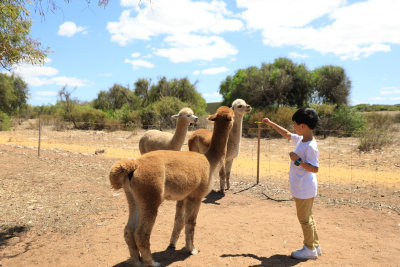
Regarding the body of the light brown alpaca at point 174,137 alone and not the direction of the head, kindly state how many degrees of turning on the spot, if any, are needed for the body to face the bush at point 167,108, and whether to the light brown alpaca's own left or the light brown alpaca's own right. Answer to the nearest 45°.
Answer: approximately 90° to the light brown alpaca's own left

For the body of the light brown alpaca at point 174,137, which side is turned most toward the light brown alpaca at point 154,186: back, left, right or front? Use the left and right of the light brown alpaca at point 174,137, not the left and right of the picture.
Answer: right

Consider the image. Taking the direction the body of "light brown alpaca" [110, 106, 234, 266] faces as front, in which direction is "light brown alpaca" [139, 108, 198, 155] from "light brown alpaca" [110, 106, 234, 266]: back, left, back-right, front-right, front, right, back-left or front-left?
front-left

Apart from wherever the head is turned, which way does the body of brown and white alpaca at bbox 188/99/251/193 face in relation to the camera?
to the viewer's right

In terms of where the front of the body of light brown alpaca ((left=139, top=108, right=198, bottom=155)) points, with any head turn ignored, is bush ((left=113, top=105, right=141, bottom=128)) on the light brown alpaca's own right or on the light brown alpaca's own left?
on the light brown alpaca's own left

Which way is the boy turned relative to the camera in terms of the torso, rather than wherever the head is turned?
to the viewer's left

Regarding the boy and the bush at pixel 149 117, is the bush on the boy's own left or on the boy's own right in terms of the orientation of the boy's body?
on the boy's own right

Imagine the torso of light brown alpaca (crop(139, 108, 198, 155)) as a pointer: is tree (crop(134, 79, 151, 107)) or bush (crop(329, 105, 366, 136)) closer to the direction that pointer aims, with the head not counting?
the bush

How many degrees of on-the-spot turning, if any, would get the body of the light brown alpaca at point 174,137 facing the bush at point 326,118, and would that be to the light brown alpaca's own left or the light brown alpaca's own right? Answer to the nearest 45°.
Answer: approximately 45° to the light brown alpaca's own left

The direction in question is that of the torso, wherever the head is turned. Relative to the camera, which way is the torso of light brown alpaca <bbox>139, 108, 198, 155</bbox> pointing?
to the viewer's right

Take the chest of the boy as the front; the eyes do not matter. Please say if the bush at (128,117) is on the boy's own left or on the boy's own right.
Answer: on the boy's own right
